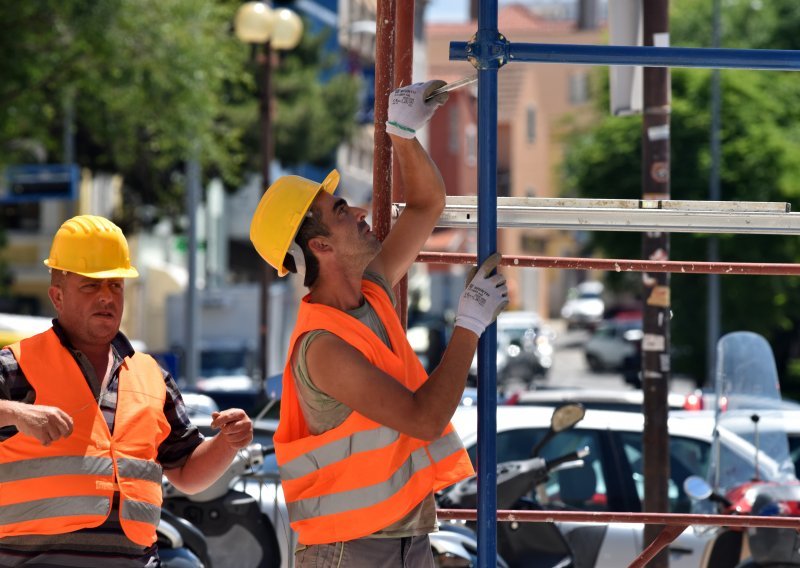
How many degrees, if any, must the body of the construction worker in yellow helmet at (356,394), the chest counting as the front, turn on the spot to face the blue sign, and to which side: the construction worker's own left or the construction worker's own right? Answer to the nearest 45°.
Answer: approximately 90° to the construction worker's own left

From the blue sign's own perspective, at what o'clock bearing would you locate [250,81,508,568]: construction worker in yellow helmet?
The construction worker in yellow helmet is roughly at 12 o'clock from the blue sign.

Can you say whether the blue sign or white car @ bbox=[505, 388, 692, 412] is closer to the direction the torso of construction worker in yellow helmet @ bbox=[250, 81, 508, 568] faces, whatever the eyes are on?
the white car

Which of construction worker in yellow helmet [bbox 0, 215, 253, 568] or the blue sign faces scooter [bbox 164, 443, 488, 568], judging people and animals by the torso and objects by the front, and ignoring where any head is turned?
the blue sign

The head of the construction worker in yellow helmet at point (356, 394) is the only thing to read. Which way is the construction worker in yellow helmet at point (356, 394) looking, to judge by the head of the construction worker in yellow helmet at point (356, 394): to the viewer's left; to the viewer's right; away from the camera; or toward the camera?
to the viewer's right

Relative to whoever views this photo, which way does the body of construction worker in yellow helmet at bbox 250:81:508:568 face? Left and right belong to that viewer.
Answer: facing to the right of the viewer

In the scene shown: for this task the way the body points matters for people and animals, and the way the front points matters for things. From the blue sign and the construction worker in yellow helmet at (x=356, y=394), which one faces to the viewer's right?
the construction worker in yellow helmet

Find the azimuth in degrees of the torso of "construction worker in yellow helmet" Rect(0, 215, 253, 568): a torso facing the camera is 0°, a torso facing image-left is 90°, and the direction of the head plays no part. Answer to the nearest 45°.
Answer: approximately 315°

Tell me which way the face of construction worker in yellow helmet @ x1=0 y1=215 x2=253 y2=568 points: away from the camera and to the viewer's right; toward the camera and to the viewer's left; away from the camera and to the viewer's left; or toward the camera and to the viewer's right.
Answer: toward the camera and to the viewer's right

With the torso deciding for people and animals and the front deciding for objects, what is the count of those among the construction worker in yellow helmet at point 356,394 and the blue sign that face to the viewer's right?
1

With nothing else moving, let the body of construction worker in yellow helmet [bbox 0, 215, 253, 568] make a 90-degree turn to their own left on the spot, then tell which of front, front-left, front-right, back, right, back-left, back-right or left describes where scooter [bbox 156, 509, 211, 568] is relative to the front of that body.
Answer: front-left

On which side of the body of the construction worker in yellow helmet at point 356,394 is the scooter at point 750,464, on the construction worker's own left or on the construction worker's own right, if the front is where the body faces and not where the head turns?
on the construction worker's own left
